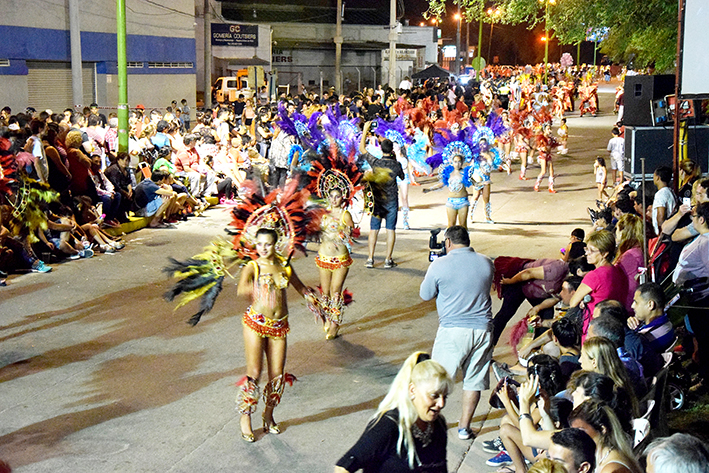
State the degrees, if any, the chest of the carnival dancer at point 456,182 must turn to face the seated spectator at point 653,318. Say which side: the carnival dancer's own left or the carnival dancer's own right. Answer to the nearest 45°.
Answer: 0° — they already face them

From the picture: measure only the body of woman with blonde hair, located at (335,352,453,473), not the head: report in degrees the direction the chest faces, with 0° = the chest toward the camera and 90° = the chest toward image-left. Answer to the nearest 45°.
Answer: approximately 315°

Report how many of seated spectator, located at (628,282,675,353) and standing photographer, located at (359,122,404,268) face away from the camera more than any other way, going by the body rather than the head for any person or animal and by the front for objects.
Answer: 1

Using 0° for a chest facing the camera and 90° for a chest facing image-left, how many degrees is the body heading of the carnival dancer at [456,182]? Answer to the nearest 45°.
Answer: approximately 0°

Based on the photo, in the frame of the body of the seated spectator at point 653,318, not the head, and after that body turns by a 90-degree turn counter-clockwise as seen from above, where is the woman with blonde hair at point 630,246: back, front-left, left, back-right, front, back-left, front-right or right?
back

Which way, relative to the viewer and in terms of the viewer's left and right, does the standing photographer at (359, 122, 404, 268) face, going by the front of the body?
facing away from the viewer

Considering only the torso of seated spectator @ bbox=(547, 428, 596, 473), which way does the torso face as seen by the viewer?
to the viewer's left

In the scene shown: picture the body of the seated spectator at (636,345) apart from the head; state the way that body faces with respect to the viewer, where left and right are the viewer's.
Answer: facing to the left of the viewer

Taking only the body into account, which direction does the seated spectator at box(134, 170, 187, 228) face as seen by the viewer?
to the viewer's right

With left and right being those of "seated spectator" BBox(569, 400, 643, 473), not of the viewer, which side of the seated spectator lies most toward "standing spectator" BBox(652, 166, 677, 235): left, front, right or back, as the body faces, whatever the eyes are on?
right

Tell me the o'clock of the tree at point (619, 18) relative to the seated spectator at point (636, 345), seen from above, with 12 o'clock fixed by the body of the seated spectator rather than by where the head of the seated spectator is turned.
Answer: The tree is roughly at 3 o'clock from the seated spectator.
